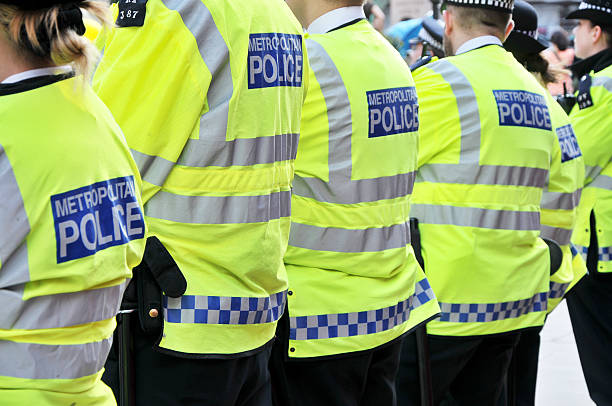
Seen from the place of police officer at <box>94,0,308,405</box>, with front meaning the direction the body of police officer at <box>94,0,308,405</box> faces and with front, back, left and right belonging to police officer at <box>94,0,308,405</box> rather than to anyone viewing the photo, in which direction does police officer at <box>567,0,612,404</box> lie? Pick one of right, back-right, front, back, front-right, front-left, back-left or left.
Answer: right

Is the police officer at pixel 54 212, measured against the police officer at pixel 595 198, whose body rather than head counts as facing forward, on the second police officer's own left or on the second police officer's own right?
on the second police officer's own left

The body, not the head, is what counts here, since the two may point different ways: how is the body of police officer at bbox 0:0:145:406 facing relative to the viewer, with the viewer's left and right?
facing away from the viewer and to the left of the viewer

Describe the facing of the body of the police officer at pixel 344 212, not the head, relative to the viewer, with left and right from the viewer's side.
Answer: facing away from the viewer and to the left of the viewer

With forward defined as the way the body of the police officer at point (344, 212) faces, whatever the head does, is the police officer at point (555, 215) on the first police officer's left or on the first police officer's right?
on the first police officer's right

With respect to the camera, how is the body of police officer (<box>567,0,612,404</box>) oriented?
to the viewer's left

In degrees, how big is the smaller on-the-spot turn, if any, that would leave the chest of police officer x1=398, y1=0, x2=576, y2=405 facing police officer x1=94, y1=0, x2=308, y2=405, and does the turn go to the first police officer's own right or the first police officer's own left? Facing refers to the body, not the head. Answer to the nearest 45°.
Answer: approximately 90° to the first police officer's own left

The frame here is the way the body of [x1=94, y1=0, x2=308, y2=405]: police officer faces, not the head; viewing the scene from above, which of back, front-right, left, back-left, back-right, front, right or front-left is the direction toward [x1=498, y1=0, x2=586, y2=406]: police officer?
right

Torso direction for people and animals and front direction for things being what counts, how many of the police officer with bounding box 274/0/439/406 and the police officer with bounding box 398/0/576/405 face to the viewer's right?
0

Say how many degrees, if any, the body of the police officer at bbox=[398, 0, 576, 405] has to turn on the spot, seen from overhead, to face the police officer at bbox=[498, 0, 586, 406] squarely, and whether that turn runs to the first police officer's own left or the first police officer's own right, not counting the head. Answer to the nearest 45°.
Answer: approximately 90° to the first police officer's own right
